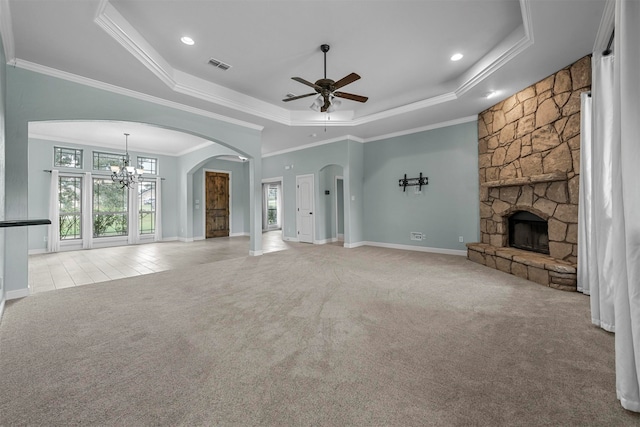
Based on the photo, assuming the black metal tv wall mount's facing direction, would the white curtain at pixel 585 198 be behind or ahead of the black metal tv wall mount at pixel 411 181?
ahead

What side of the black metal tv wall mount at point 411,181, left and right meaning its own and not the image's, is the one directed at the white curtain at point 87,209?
right

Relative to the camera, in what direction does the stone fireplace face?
facing the viewer and to the left of the viewer

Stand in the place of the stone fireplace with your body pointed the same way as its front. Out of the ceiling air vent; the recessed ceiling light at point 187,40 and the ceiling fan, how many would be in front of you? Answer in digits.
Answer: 3

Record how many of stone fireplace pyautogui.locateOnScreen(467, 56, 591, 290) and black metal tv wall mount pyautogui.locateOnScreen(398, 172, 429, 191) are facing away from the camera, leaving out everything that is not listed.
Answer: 0

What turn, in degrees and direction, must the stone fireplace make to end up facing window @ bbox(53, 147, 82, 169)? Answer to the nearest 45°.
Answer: approximately 45° to its right

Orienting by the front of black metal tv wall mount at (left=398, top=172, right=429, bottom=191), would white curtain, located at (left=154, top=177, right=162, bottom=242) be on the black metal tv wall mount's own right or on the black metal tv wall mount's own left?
on the black metal tv wall mount's own right

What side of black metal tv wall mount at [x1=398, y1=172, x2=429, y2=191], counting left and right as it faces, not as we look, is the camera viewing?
front

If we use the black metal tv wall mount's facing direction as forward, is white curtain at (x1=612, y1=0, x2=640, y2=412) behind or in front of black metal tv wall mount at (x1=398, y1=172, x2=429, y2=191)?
in front

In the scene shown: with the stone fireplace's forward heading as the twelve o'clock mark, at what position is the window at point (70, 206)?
The window is roughly at 1 o'clock from the stone fireplace.

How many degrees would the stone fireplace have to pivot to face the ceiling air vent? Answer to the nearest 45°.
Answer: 0° — it already faces it

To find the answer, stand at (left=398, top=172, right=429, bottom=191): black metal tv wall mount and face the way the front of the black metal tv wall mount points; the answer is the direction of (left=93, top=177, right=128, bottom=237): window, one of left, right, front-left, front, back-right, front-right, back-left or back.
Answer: right
